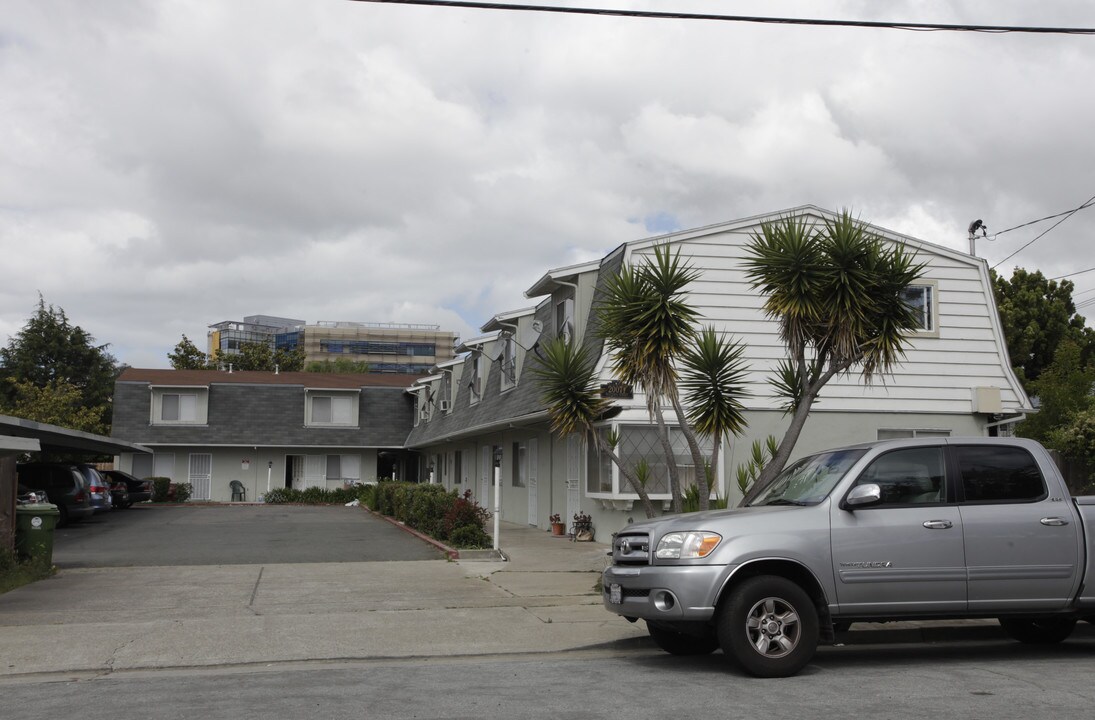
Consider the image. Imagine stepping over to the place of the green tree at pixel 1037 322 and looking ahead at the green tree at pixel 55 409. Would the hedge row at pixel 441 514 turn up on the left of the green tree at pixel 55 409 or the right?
left

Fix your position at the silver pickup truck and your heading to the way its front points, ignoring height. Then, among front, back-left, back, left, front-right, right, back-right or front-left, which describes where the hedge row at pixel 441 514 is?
right

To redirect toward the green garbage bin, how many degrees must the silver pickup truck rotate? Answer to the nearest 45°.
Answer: approximately 45° to its right

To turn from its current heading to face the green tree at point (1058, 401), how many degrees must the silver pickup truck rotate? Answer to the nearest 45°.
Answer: approximately 135° to its right

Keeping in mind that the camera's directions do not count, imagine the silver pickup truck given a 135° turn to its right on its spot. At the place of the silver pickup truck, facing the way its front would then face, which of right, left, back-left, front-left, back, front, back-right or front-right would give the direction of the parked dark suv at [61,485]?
front-left

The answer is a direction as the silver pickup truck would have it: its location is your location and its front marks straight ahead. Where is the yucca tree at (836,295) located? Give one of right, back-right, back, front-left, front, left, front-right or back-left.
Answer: back-right

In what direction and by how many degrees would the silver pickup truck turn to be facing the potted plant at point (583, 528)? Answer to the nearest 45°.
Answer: approximately 90° to its right

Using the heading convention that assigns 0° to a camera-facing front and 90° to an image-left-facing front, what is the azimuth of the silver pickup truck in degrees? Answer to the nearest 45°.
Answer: approximately 45°

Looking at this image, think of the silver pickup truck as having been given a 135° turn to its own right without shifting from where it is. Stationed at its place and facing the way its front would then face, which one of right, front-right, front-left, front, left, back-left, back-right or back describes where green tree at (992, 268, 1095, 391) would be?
front

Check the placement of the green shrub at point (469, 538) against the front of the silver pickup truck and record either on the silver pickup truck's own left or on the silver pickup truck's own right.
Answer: on the silver pickup truck's own right

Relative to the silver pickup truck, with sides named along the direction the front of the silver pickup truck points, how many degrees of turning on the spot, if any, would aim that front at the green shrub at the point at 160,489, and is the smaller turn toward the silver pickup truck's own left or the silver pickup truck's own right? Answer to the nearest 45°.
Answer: approximately 90° to the silver pickup truck's own right
